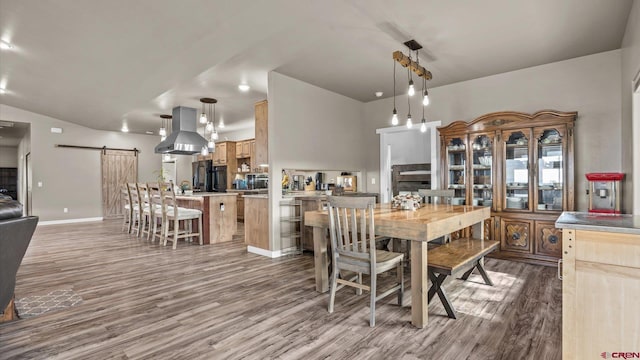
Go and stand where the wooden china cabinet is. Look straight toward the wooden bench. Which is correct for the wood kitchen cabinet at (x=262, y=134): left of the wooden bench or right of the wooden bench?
right

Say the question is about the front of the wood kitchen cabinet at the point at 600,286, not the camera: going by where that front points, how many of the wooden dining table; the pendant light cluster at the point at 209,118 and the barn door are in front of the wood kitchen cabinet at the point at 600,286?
3

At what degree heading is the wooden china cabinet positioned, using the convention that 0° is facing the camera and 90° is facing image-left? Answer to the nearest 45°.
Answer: approximately 45°

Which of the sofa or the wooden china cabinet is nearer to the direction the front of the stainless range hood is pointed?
the sofa

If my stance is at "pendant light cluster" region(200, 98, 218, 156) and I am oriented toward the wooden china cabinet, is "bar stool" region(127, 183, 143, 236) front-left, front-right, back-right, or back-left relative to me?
back-right

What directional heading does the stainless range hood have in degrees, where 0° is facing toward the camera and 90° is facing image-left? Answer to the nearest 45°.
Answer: approximately 45°

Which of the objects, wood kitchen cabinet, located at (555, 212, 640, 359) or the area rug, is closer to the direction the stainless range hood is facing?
the area rug

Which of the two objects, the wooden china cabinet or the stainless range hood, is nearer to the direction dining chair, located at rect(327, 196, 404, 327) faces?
the wooden china cabinet

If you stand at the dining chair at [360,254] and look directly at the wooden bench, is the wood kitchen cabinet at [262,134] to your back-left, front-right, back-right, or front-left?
back-left

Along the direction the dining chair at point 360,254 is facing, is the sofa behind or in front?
behind

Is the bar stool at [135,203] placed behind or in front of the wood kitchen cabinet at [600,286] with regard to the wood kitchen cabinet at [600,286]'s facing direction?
in front

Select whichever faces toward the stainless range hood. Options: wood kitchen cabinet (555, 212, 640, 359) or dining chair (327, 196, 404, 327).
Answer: the wood kitchen cabinet

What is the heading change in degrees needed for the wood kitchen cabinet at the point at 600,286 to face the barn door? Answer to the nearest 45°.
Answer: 0° — it already faces it

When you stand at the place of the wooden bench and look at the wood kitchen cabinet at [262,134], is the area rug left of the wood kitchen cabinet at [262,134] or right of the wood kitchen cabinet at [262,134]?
left
